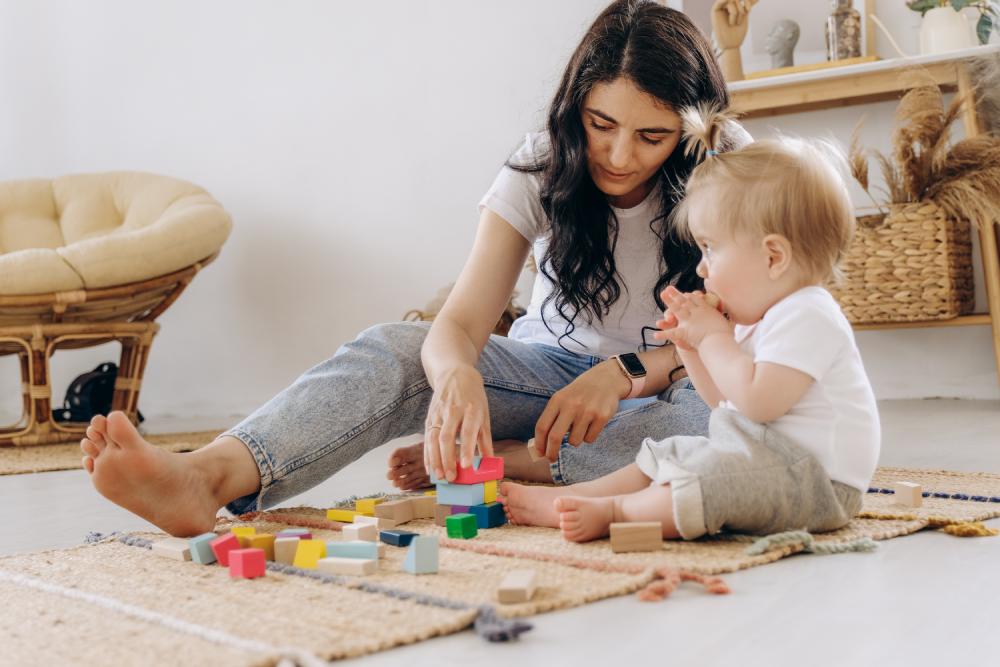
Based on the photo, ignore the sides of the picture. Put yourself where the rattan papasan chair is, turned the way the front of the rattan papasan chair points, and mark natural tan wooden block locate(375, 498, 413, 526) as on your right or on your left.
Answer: on your left

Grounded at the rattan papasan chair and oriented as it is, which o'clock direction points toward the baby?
The baby is roughly at 10 o'clock from the rattan papasan chair.

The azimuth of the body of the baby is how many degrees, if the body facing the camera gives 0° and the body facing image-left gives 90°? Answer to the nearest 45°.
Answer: approximately 90°

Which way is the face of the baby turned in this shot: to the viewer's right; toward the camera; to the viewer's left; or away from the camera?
to the viewer's left

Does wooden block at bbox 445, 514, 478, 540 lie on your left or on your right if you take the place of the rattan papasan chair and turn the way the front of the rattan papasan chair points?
on your left

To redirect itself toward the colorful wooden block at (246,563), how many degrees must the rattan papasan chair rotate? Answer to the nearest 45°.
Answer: approximately 45° to its left

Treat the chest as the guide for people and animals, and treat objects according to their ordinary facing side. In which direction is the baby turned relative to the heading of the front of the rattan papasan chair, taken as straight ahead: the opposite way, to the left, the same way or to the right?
to the right

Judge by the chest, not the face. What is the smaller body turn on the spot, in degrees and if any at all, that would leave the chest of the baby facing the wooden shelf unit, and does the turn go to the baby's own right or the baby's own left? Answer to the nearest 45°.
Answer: approximately 90° to the baby's own right
